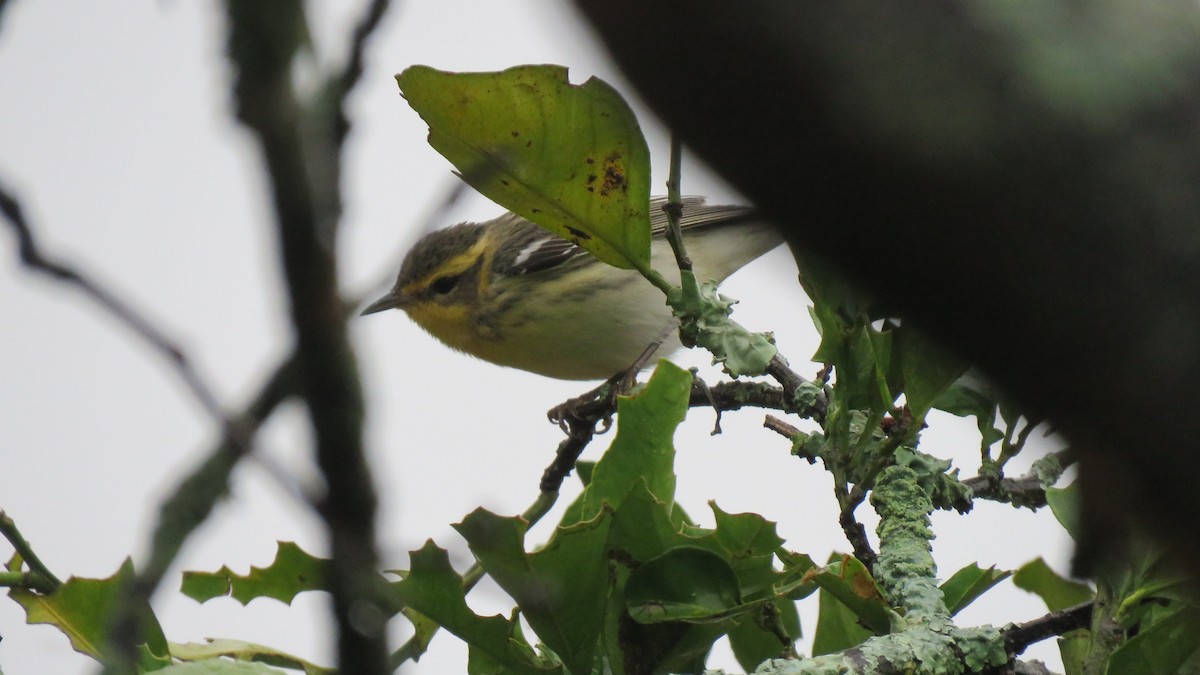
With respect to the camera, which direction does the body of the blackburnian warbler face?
to the viewer's left

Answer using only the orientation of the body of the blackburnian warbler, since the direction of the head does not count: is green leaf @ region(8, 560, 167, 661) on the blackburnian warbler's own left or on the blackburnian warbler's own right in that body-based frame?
on the blackburnian warbler's own left

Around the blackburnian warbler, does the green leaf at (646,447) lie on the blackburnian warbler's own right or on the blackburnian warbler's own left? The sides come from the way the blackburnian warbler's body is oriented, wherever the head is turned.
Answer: on the blackburnian warbler's own left

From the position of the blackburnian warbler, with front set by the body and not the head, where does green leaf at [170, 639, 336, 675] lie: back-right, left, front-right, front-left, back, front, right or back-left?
front

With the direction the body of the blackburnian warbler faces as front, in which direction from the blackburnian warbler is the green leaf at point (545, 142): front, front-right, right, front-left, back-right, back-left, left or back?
left
